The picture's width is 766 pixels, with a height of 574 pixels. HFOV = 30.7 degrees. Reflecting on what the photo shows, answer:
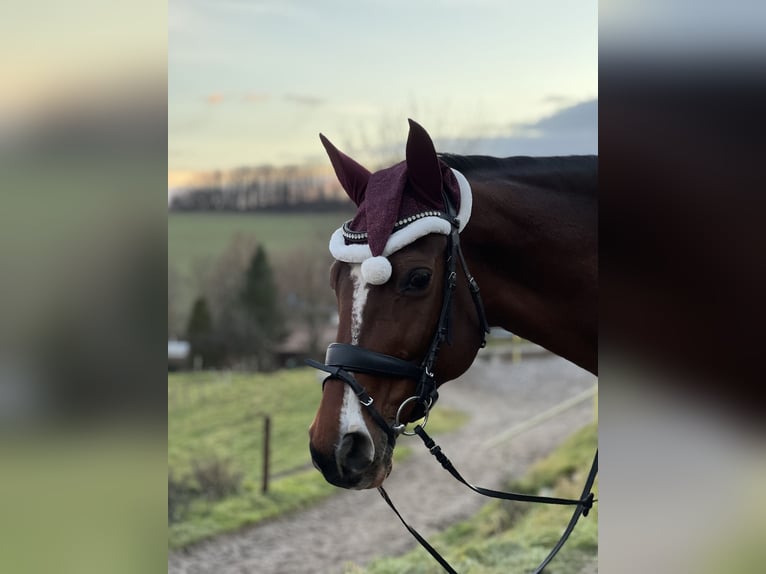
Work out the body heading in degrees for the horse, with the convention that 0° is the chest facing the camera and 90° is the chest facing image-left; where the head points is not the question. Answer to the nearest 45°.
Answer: approximately 45°

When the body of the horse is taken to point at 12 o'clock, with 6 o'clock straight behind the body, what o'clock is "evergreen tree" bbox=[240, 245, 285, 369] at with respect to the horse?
The evergreen tree is roughly at 4 o'clock from the horse.

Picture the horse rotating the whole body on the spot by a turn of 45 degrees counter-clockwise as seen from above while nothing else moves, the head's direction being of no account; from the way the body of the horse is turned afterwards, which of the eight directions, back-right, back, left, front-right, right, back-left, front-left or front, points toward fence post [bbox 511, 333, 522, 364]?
back
